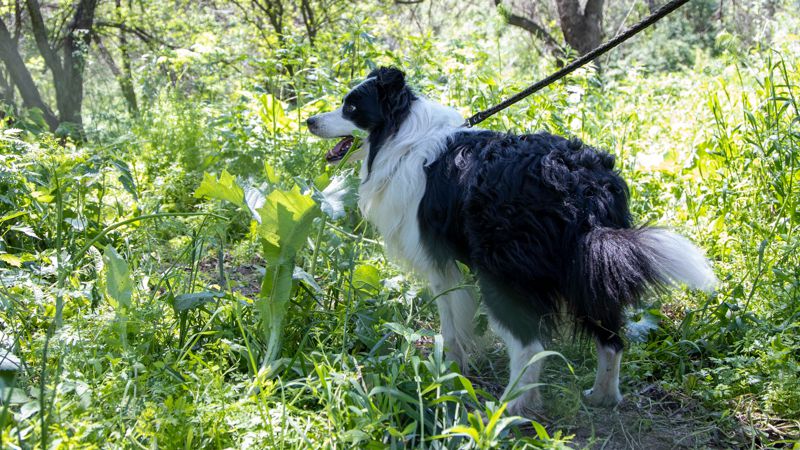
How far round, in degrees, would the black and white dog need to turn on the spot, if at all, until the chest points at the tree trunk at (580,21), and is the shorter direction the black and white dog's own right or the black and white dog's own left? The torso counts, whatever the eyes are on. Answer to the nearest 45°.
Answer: approximately 45° to the black and white dog's own right

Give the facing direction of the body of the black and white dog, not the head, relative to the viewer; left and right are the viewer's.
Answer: facing away from the viewer and to the left of the viewer

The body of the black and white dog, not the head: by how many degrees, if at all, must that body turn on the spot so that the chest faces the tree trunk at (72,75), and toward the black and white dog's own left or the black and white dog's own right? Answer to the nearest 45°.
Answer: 0° — it already faces it
